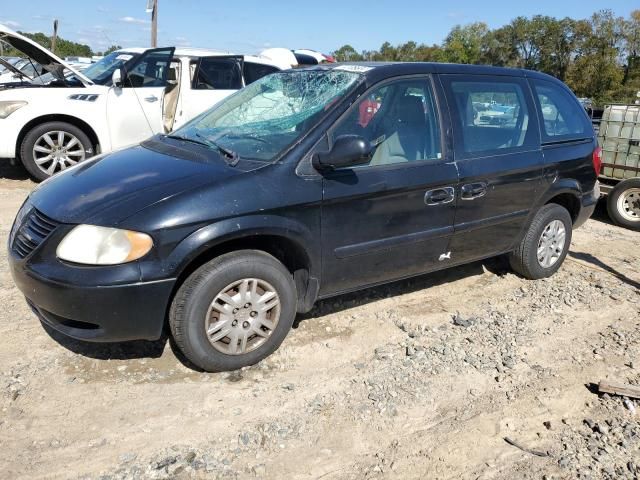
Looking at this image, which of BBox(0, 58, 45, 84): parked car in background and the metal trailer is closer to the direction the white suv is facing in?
the parked car in background

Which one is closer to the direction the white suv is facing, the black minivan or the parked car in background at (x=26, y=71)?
the parked car in background

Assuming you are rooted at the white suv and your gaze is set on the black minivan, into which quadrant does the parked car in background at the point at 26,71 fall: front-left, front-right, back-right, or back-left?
back-right

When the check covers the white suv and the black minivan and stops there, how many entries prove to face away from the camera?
0

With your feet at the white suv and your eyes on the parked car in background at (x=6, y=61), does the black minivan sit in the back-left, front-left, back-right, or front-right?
back-left

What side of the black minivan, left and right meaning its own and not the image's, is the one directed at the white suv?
right

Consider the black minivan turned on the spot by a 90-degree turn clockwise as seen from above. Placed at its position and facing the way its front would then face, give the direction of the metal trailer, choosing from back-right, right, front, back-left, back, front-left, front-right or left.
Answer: right

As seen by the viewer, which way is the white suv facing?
to the viewer's left

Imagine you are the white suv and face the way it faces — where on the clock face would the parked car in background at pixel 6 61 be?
The parked car in background is roughly at 2 o'clock from the white suv.

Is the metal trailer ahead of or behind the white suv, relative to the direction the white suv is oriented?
behind

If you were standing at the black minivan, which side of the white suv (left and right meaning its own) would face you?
left

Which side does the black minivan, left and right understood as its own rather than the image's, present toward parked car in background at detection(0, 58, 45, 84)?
right

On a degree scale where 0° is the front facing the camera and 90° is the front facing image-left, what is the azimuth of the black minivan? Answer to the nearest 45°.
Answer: approximately 45°
